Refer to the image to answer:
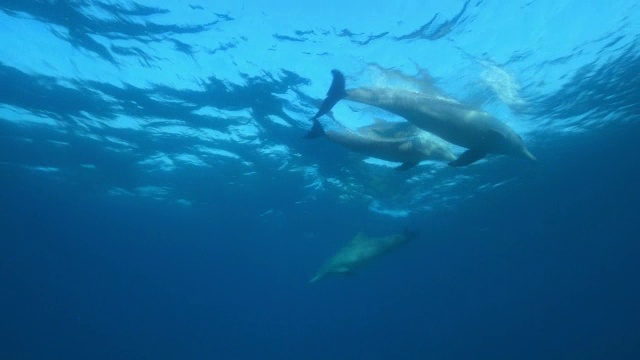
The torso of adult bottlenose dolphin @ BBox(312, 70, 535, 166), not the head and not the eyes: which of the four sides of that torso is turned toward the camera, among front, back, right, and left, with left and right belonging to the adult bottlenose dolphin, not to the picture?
right

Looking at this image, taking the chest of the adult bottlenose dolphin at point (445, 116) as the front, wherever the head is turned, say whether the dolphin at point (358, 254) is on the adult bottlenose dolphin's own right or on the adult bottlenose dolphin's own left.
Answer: on the adult bottlenose dolphin's own left

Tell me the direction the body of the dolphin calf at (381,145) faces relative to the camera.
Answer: to the viewer's right

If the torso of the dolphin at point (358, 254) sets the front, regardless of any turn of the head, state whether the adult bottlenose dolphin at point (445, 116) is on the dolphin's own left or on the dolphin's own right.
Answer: on the dolphin's own left

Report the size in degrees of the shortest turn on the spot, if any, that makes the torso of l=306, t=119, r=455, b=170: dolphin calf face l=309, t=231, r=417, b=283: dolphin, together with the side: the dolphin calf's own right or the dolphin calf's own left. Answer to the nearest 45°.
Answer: approximately 90° to the dolphin calf's own left
